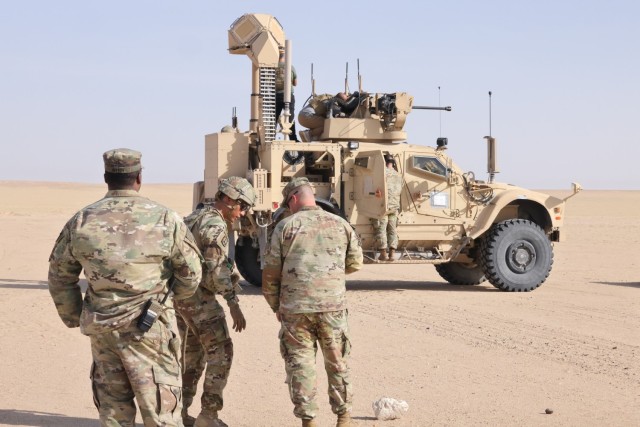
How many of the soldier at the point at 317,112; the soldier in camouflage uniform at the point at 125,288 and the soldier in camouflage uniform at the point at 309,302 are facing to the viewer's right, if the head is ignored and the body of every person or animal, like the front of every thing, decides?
1

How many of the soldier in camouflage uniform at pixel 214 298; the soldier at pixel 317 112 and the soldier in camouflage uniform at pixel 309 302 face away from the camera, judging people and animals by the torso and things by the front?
1

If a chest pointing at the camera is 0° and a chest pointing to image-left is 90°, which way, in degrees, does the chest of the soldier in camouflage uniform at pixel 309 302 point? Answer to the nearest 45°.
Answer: approximately 180°

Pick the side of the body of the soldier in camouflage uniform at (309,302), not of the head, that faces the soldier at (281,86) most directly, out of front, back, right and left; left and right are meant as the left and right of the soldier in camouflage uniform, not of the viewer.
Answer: front

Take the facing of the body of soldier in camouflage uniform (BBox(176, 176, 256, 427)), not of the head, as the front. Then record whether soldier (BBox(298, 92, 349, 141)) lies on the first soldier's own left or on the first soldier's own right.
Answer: on the first soldier's own left

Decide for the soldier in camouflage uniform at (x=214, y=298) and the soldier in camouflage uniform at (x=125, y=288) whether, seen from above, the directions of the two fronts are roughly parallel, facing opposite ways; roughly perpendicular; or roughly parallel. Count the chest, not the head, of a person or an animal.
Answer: roughly perpendicular

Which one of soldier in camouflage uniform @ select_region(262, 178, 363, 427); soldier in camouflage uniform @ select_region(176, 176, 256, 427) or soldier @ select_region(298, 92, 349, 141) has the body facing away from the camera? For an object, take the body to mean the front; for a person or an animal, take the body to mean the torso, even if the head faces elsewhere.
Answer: soldier in camouflage uniform @ select_region(262, 178, 363, 427)

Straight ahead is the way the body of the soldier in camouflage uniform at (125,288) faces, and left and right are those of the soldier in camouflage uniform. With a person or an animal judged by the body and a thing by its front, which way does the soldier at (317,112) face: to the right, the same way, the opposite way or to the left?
to the right

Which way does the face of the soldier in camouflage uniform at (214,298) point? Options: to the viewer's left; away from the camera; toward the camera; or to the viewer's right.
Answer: to the viewer's right

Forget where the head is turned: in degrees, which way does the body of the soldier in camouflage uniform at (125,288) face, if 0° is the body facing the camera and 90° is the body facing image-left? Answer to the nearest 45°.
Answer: approximately 180°

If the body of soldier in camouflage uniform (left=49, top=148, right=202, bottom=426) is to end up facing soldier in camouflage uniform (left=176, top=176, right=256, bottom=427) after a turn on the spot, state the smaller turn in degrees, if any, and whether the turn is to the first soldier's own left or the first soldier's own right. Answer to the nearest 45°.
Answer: approximately 45° to the first soldier's own right
